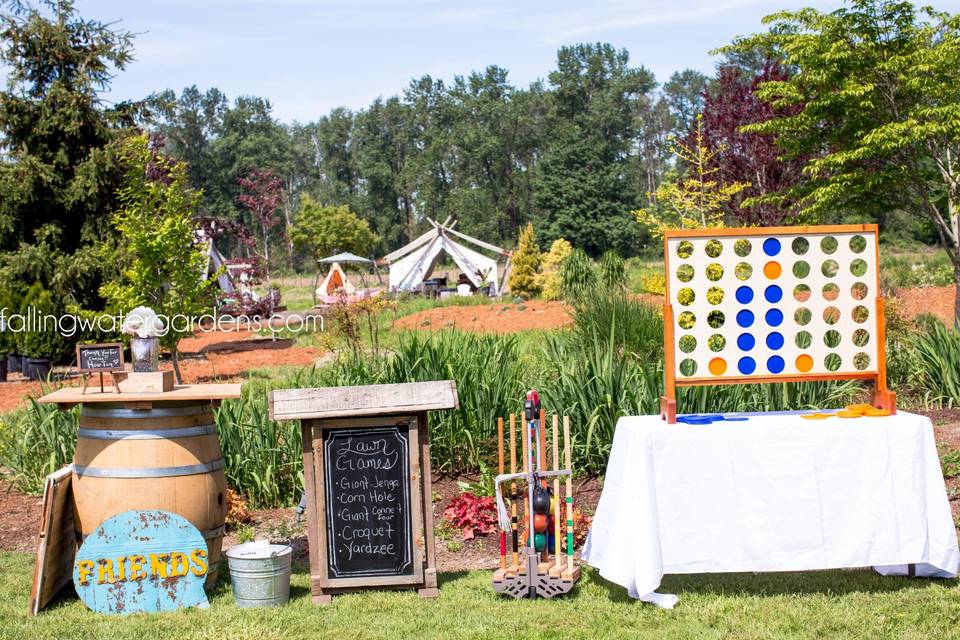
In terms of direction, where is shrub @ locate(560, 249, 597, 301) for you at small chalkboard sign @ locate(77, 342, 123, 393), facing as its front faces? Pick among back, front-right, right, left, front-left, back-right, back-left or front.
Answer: back-left

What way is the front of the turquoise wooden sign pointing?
toward the camera

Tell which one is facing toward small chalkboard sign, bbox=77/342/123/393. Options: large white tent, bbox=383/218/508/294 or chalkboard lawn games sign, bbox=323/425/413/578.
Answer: the large white tent

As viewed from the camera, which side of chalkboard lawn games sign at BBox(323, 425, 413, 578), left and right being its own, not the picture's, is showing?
front

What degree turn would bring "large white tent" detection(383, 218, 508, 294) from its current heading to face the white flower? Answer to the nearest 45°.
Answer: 0° — it already faces it

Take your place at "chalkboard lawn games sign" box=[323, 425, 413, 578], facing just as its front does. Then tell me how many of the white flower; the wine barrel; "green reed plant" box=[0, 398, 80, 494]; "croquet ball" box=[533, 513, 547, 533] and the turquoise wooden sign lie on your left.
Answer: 1

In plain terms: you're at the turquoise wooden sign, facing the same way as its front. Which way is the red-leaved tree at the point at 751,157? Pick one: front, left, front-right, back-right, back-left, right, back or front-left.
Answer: back-left

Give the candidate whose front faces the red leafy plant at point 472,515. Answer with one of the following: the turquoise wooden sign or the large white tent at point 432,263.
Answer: the large white tent

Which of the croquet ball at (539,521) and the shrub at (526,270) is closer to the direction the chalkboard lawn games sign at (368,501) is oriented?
the croquet ball

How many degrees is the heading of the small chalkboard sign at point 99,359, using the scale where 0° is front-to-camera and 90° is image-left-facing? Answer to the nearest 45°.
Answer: approximately 0°

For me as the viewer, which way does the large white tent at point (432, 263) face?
facing the viewer

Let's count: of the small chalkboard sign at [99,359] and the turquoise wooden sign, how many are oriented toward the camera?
2

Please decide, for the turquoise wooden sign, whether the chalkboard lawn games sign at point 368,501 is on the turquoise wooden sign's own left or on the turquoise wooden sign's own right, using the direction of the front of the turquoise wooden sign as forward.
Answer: on the turquoise wooden sign's own left

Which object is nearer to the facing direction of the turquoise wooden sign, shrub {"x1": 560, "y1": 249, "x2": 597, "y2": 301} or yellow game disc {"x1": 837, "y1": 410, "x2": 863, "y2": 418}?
the yellow game disc
